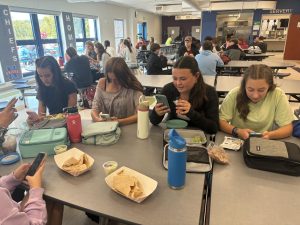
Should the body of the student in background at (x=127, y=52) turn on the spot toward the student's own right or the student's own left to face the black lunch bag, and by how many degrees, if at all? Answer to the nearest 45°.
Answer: approximately 90° to the student's own left

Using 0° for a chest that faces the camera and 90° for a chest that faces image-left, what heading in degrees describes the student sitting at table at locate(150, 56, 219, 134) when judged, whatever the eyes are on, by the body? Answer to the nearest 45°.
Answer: approximately 45°

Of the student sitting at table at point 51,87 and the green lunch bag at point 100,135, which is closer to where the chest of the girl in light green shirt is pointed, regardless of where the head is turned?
the green lunch bag

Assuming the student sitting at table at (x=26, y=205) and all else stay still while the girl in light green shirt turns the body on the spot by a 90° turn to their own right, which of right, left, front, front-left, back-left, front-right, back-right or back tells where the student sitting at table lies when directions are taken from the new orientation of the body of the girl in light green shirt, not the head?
front-left

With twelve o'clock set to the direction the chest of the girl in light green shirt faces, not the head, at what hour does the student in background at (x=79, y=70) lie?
The student in background is roughly at 4 o'clock from the girl in light green shirt.

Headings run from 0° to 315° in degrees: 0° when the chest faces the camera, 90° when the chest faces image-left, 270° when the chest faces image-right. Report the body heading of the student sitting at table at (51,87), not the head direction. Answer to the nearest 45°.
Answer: approximately 45°
